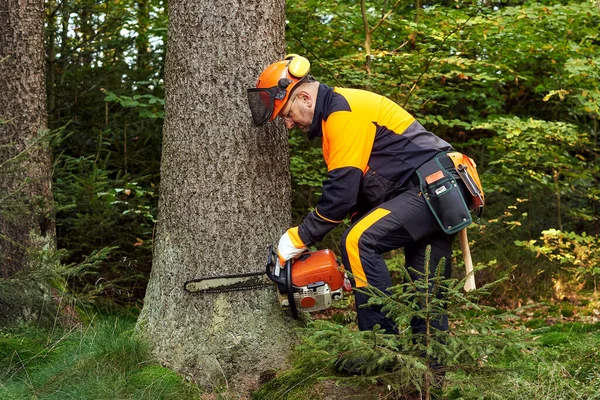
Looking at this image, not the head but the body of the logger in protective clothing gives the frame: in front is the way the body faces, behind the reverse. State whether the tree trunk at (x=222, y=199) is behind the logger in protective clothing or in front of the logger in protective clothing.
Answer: in front

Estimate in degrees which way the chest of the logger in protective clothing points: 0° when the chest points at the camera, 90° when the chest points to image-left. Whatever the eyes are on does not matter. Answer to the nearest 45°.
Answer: approximately 90°

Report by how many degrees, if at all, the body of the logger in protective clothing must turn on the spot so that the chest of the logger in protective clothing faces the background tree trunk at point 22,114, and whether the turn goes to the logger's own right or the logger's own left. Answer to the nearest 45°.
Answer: approximately 45° to the logger's own right
